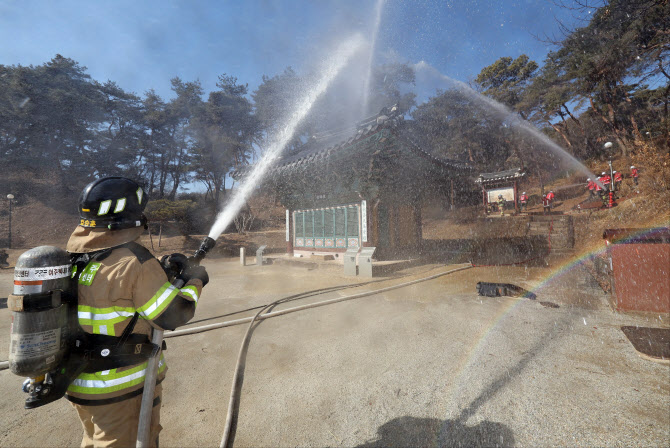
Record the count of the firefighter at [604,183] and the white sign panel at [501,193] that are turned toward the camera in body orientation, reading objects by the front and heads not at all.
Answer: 1

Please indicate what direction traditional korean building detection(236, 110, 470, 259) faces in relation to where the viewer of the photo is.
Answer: facing the viewer and to the left of the viewer

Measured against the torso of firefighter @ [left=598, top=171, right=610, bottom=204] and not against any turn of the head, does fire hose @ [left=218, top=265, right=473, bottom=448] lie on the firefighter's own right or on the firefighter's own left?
on the firefighter's own left

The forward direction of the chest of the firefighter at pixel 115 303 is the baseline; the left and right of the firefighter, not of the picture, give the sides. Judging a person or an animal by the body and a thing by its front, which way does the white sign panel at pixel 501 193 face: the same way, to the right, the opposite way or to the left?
the opposite way

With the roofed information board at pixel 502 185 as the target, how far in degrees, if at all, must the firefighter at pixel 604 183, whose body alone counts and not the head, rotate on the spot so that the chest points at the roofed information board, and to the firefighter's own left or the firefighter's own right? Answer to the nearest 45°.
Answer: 0° — they already face it

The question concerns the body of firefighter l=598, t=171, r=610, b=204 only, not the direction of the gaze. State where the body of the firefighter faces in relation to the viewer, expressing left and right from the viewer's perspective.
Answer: facing to the left of the viewer

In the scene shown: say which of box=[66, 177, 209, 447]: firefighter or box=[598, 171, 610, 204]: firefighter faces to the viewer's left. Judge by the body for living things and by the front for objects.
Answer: box=[598, 171, 610, 204]: firefighter

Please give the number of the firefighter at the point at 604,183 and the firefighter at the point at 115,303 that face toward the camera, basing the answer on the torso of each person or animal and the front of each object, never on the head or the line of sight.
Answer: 0

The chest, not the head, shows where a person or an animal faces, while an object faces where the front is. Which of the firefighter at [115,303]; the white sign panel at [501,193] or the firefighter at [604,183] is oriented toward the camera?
the white sign panel

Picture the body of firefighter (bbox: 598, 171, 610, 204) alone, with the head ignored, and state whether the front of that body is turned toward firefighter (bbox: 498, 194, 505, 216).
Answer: yes

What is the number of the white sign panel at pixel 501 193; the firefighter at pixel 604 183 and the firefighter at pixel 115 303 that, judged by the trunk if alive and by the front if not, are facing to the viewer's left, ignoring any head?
1

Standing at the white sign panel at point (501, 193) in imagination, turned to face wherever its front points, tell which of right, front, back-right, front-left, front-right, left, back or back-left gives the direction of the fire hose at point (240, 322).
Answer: front

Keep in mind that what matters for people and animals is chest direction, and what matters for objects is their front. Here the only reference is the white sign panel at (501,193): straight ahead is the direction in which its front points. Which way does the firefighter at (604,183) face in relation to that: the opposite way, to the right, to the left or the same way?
to the right

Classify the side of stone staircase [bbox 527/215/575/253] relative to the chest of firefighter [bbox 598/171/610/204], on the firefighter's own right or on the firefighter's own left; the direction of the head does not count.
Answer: on the firefighter's own left

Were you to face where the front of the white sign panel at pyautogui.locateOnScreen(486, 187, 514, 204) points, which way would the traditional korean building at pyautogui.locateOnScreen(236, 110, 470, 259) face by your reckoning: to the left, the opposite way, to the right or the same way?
the same way

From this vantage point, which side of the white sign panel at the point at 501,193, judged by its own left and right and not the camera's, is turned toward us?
front

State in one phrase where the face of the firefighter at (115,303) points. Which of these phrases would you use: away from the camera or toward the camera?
away from the camera

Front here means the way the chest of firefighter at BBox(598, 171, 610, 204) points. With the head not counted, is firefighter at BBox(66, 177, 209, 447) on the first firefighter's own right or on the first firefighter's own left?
on the first firefighter's own left

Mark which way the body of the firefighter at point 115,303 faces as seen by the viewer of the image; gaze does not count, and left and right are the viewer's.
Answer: facing away from the viewer and to the right of the viewer
